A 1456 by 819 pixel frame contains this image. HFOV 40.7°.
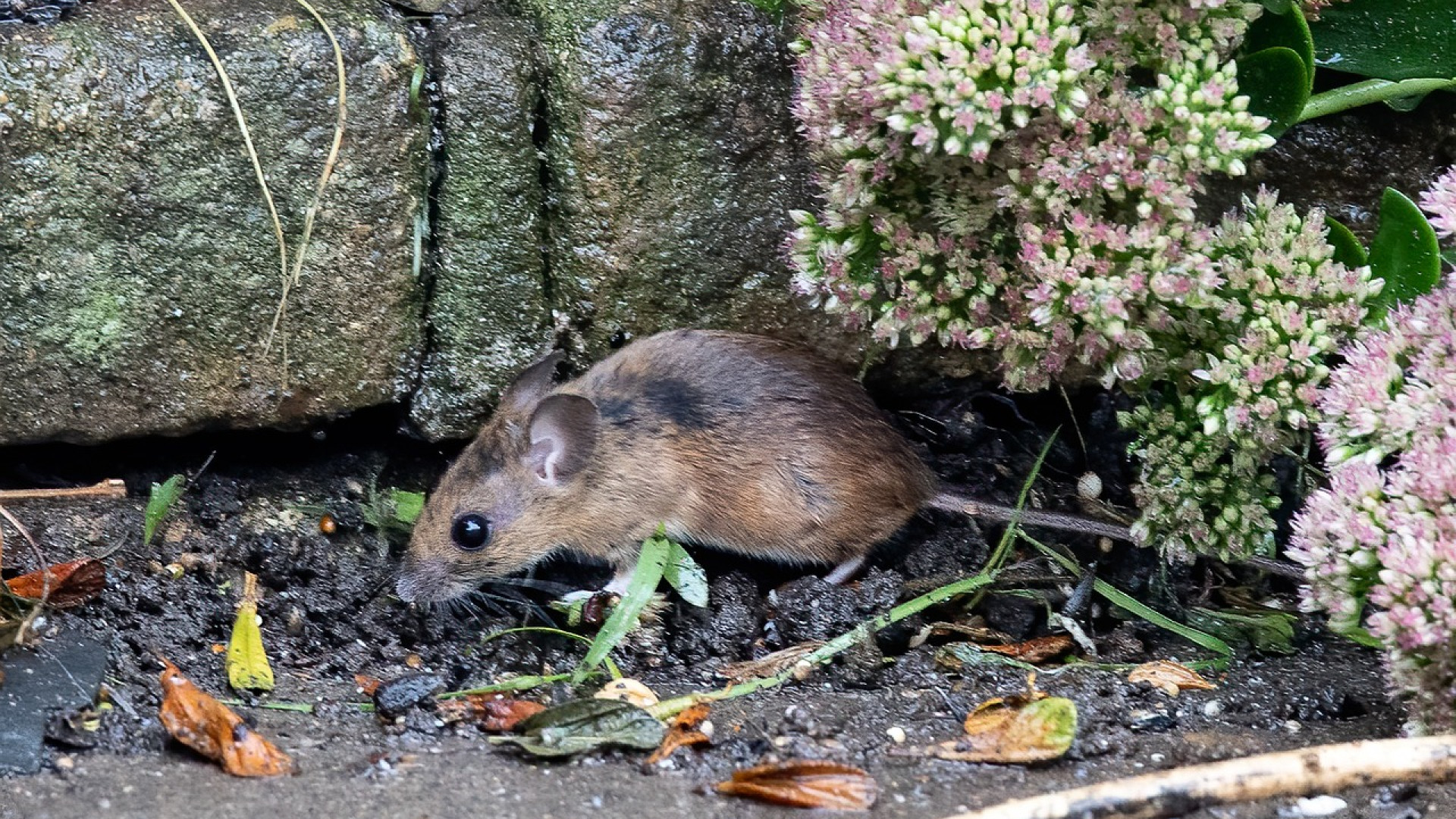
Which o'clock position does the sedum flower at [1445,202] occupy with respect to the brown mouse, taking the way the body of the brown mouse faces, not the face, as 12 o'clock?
The sedum flower is roughly at 7 o'clock from the brown mouse.

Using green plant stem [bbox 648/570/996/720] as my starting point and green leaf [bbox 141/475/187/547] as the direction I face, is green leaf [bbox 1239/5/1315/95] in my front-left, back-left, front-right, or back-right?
back-right

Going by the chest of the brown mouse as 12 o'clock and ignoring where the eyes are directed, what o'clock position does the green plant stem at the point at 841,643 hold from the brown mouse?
The green plant stem is roughly at 8 o'clock from the brown mouse.

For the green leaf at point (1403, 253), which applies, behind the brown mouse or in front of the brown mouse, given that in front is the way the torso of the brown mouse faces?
behind

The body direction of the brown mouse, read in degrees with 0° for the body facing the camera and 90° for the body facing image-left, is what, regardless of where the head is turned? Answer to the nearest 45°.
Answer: approximately 90°

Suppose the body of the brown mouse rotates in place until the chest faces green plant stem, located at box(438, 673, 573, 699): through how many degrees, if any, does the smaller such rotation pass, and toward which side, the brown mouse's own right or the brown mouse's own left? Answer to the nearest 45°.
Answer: approximately 90° to the brown mouse's own left

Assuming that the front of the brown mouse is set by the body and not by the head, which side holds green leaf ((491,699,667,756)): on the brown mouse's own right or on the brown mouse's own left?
on the brown mouse's own left

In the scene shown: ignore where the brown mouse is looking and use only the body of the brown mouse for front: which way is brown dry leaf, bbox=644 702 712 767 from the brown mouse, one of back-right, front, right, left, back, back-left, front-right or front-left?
left

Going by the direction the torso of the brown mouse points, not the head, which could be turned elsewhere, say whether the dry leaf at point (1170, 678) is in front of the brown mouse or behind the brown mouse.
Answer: behind

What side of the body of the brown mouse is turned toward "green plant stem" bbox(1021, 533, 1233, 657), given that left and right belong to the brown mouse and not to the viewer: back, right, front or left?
back

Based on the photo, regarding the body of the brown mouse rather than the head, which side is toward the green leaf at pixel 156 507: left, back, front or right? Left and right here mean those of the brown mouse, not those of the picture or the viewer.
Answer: front

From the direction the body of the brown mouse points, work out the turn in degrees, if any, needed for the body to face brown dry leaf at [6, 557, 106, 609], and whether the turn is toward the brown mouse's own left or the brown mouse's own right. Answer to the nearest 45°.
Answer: approximately 45° to the brown mouse's own left
